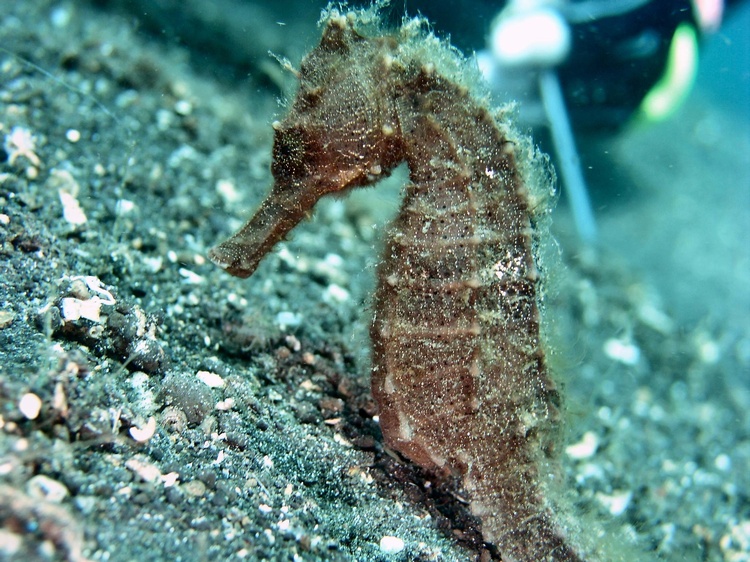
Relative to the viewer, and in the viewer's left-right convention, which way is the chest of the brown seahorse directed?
facing to the left of the viewer

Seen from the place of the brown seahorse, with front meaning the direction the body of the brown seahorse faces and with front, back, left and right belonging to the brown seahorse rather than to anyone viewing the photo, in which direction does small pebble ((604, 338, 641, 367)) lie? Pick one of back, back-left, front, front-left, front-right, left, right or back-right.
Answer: back-right

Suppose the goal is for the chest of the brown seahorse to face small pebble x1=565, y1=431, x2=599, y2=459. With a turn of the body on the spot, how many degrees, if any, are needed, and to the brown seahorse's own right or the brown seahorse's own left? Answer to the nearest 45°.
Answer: approximately 135° to the brown seahorse's own right
